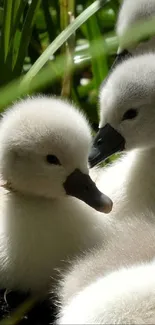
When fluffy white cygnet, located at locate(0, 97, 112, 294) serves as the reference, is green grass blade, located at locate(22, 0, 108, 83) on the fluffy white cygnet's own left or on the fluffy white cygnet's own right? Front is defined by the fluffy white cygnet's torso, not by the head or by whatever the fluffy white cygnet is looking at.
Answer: on the fluffy white cygnet's own left

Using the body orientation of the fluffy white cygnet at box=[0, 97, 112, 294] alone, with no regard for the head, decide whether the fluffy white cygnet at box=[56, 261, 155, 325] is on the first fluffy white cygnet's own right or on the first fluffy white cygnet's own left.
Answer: on the first fluffy white cygnet's own right

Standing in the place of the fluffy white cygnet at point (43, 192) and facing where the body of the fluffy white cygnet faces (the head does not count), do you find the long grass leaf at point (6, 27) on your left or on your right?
on your left

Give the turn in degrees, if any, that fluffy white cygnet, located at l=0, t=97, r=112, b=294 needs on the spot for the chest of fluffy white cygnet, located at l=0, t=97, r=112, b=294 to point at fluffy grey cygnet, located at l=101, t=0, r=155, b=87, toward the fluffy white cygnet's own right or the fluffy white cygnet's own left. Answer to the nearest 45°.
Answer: approximately 45° to the fluffy white cygnet's own left
